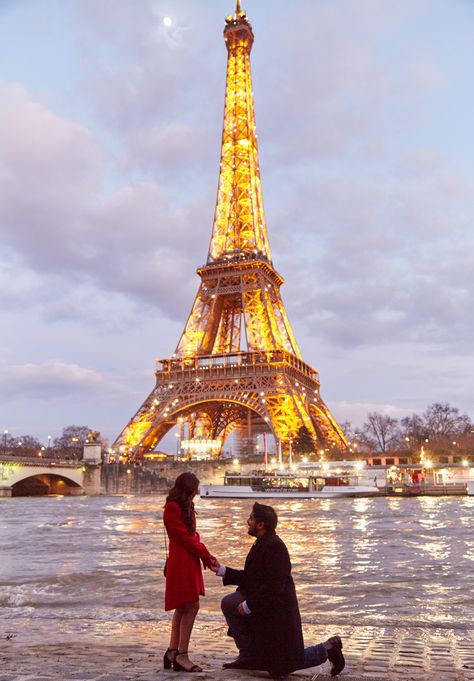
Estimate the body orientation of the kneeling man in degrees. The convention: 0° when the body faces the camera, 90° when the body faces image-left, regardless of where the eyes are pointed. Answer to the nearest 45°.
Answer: approximately 90°

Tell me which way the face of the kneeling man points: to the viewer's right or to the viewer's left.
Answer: to the viewer's left

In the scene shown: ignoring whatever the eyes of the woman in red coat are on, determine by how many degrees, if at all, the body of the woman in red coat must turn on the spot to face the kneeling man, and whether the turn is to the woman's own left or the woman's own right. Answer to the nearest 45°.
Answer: approximately 45° to the woman's own right

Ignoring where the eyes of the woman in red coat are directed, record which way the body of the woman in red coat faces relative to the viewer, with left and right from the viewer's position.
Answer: facing to the right of the viewer

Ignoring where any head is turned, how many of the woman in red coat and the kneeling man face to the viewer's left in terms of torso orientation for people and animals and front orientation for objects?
1

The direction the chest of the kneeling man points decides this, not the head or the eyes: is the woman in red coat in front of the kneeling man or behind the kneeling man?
in front

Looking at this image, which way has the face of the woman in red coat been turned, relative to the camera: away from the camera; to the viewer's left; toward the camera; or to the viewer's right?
to the viewer's right

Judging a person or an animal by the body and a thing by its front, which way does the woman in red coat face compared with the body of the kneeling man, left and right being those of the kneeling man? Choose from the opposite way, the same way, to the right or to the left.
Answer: the opposite way
